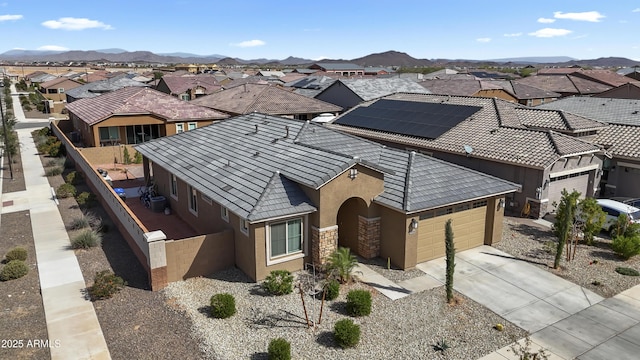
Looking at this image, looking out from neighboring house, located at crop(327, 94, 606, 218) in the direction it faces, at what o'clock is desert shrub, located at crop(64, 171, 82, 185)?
The desert shrub is roughly at 4 o'clock from the neighboring house.

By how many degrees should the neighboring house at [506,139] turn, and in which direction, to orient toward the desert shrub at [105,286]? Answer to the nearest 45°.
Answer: approximately 90° to its right

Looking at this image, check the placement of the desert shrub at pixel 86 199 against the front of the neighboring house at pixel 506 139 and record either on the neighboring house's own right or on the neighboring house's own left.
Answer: on the neighboring house's own right

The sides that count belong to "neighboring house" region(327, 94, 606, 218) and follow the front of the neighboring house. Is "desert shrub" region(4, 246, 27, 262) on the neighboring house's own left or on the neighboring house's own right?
on the neighboring house's own right

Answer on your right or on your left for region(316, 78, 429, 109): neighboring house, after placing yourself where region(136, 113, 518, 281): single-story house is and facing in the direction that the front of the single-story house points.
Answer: on your left

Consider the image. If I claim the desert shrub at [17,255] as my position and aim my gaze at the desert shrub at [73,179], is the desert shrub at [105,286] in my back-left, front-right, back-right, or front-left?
back-right

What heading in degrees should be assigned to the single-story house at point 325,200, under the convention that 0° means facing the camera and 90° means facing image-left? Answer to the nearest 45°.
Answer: approximately 315°

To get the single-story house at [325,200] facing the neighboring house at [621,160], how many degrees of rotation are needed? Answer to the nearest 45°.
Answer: approximately 90° to its left

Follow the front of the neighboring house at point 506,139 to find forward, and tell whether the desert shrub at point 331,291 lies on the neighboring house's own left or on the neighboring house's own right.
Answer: on the neighboring house's own right

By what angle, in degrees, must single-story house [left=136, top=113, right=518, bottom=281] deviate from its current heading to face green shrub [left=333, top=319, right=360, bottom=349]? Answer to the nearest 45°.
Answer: approximately 45° to its right

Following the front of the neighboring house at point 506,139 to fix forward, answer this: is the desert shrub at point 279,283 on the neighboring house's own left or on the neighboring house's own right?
on the neighboring house's own right

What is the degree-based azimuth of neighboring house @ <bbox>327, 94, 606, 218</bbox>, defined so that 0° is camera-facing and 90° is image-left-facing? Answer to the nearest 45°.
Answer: approximately 315°

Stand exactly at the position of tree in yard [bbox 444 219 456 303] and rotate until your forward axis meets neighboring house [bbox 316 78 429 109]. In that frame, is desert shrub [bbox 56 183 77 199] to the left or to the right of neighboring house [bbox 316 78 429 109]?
left

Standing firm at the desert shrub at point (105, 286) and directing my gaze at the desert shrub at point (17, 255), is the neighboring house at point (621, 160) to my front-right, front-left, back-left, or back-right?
back-right

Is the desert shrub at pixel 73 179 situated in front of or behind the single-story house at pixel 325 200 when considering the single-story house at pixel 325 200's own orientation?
behind

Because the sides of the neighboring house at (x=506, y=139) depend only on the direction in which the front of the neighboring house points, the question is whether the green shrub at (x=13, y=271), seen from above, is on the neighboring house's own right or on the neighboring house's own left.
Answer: on the neighboring house's own right

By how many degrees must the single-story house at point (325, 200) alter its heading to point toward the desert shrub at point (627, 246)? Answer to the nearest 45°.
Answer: approximately 45° to its left

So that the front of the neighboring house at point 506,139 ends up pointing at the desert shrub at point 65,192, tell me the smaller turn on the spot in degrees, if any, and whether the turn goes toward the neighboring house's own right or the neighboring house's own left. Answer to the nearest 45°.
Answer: approximately 135° to the neighboring house's own right
